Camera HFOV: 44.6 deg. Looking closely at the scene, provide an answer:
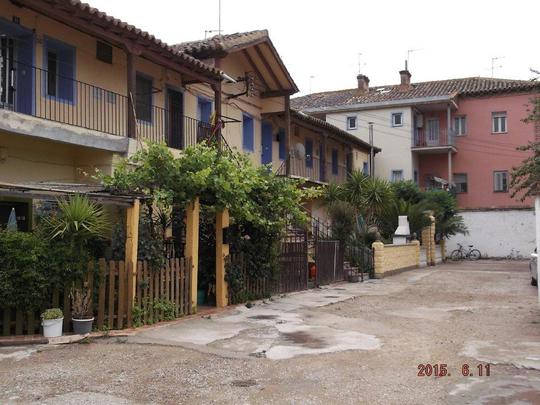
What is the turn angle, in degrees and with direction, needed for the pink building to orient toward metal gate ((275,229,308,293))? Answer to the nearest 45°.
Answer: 0° — it already faces it

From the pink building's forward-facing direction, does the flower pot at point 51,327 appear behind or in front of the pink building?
in front

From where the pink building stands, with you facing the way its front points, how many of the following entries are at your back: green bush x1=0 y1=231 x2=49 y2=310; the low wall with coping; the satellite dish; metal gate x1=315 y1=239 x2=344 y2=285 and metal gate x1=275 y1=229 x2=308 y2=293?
0

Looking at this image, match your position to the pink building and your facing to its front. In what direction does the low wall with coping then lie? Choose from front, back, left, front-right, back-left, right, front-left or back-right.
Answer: front

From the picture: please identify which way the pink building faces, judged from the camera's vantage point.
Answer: facing the viewer

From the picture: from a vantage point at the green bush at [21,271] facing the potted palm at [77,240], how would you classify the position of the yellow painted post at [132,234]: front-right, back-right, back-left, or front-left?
front-left

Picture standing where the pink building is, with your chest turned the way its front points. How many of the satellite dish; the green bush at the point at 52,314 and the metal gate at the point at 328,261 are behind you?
0

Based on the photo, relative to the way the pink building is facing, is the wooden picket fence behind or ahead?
ahead

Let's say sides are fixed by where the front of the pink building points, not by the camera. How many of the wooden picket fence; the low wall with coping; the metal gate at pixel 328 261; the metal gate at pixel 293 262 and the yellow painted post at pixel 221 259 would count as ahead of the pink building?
5

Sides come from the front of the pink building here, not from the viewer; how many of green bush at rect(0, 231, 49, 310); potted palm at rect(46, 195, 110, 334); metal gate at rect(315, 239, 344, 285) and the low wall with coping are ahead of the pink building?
4
